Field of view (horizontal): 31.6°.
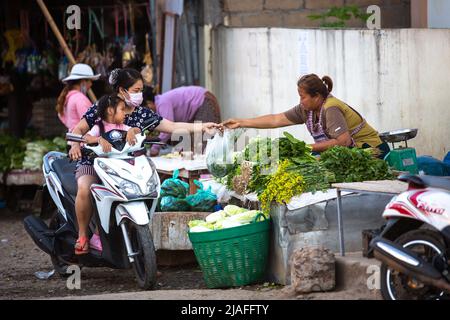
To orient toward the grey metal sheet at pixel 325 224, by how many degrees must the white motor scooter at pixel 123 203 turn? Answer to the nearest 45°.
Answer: approximately 45° to its left

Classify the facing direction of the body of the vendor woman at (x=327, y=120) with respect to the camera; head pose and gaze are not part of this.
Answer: to the viewer's left

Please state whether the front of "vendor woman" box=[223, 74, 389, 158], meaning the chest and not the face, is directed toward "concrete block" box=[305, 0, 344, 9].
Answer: no

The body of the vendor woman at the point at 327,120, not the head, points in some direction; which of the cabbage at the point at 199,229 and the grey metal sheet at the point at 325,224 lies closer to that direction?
the cabbage

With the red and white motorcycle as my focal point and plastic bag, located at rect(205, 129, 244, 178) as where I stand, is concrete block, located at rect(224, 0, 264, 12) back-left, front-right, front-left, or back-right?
back-left

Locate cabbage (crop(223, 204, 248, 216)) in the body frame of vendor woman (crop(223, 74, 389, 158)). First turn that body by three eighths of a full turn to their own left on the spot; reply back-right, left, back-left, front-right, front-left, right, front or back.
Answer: right

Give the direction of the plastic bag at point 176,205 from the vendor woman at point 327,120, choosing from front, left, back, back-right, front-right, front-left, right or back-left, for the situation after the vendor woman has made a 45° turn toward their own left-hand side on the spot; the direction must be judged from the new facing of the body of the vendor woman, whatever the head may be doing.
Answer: front-right

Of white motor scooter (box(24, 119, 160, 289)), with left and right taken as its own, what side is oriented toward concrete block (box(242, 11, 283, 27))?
left

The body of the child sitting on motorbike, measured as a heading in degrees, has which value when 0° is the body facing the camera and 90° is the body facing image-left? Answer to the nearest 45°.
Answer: approximately 315°

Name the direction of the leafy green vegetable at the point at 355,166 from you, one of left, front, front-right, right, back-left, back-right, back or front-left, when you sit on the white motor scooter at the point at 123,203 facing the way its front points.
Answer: front-left

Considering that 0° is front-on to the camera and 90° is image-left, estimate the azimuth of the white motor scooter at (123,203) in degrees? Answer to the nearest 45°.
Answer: approximately 315°

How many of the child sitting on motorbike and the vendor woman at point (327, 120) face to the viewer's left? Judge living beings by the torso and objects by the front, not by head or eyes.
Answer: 1

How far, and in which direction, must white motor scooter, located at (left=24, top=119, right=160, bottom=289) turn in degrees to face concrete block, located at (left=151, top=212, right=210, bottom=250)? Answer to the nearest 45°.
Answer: approximately 90° to its left

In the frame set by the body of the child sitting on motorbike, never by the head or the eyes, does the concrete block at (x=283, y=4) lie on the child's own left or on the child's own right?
on the child's own left

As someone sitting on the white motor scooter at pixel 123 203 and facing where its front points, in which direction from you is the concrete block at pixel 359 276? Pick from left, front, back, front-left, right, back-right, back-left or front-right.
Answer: front

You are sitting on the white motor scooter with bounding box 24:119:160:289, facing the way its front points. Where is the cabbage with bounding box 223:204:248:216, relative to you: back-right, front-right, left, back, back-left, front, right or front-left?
front-left

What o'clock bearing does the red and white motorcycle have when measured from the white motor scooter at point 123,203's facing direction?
The red and white motorcycle is roughly at 12 o'clock from the white motor scooter.
